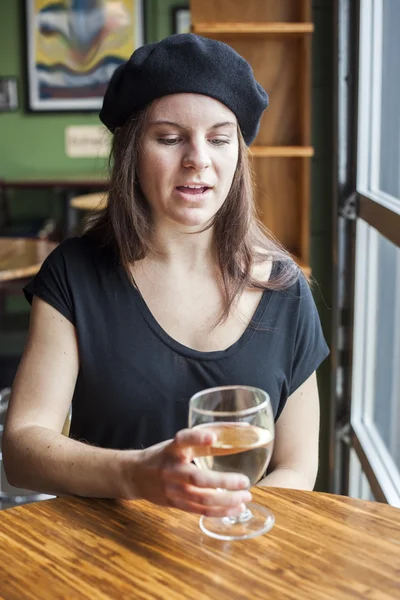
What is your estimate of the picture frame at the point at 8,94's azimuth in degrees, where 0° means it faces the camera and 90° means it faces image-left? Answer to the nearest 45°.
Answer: approximately 0°

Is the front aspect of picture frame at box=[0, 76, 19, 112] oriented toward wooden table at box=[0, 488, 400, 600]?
yes

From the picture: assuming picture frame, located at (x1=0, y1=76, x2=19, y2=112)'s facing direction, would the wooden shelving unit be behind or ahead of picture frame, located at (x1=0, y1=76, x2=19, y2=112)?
ahead

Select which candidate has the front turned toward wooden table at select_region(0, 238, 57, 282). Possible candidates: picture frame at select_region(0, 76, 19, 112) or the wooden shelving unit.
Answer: the picture frame

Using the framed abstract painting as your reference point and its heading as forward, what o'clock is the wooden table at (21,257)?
The wooden table is roughly at 12 o'clock from the framed abstract painting.

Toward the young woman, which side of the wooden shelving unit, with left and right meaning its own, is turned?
front

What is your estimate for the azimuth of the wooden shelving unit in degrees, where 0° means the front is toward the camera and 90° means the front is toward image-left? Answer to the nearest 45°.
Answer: approximately 0°

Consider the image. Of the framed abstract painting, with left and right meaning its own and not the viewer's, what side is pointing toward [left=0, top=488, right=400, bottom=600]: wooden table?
front

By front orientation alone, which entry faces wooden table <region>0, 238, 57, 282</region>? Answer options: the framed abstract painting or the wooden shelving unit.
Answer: the framed abstract painting

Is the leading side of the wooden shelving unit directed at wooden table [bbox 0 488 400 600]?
yes

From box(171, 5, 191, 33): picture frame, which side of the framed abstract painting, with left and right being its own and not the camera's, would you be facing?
left
